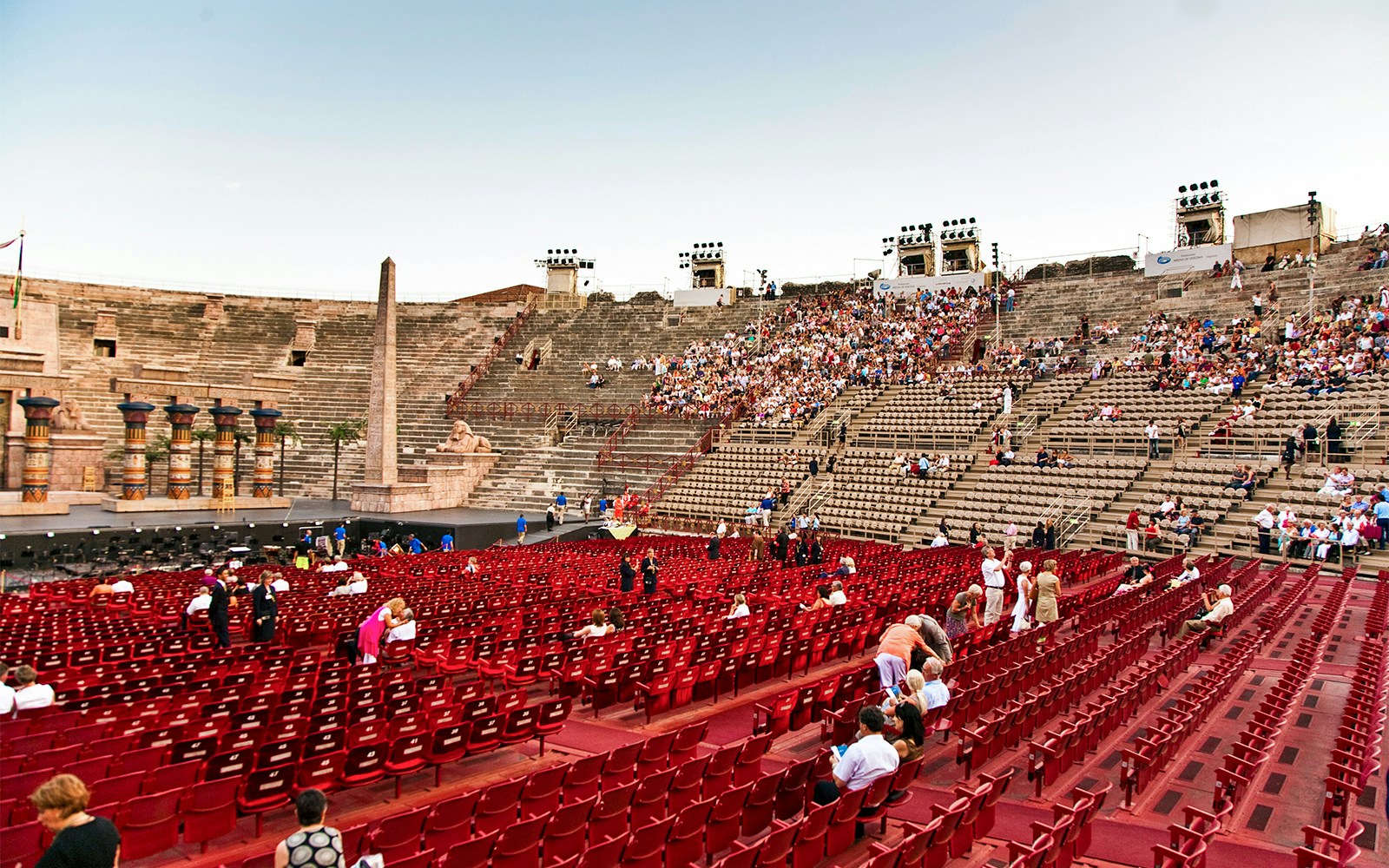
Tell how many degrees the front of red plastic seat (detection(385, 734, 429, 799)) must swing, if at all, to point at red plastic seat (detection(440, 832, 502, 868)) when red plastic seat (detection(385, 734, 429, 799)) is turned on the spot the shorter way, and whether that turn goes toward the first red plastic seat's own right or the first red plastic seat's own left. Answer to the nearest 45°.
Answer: approximately 135° to the first red plastic seat's own left

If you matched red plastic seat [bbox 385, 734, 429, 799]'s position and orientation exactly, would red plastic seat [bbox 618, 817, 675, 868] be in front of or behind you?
behind

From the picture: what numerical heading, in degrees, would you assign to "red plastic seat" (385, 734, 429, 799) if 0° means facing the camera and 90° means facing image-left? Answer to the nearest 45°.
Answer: approximately 135°

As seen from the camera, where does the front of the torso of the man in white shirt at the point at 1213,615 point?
to the viewer's left

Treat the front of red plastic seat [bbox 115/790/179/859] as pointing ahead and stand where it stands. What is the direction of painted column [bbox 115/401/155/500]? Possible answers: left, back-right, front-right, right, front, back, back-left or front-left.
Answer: front-right

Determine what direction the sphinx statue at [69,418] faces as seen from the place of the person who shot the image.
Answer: facing the viewer and to the right of the viewer

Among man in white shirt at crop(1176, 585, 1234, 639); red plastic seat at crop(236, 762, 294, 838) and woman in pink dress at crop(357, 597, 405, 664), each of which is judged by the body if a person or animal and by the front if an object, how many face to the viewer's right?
1

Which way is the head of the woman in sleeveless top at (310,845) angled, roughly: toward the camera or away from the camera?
away from the camera

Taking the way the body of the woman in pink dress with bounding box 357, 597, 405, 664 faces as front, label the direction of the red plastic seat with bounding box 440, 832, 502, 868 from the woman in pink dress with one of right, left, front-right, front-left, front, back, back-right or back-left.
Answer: right

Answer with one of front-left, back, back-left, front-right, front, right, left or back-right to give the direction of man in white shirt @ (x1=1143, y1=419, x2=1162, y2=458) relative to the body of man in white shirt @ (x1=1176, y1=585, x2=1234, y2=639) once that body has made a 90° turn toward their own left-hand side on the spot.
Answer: back

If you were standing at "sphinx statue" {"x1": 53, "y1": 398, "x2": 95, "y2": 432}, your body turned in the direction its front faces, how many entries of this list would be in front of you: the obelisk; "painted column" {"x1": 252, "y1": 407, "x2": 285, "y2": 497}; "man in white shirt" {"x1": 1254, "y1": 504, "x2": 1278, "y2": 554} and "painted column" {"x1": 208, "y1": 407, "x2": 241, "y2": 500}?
4

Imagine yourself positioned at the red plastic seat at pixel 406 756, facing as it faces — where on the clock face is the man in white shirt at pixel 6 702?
The man in white shirt is roughly at 11 o'clock from the red plastic seat.

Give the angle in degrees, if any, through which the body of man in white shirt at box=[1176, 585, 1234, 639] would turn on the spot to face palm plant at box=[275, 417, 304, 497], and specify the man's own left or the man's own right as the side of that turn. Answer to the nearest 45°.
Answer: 0° — they already face it

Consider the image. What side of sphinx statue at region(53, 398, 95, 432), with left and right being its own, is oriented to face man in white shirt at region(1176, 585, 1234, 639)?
front

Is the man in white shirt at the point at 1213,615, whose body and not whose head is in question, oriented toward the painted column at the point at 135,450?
yes

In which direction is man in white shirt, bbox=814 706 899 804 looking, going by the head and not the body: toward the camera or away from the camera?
away from the camera
